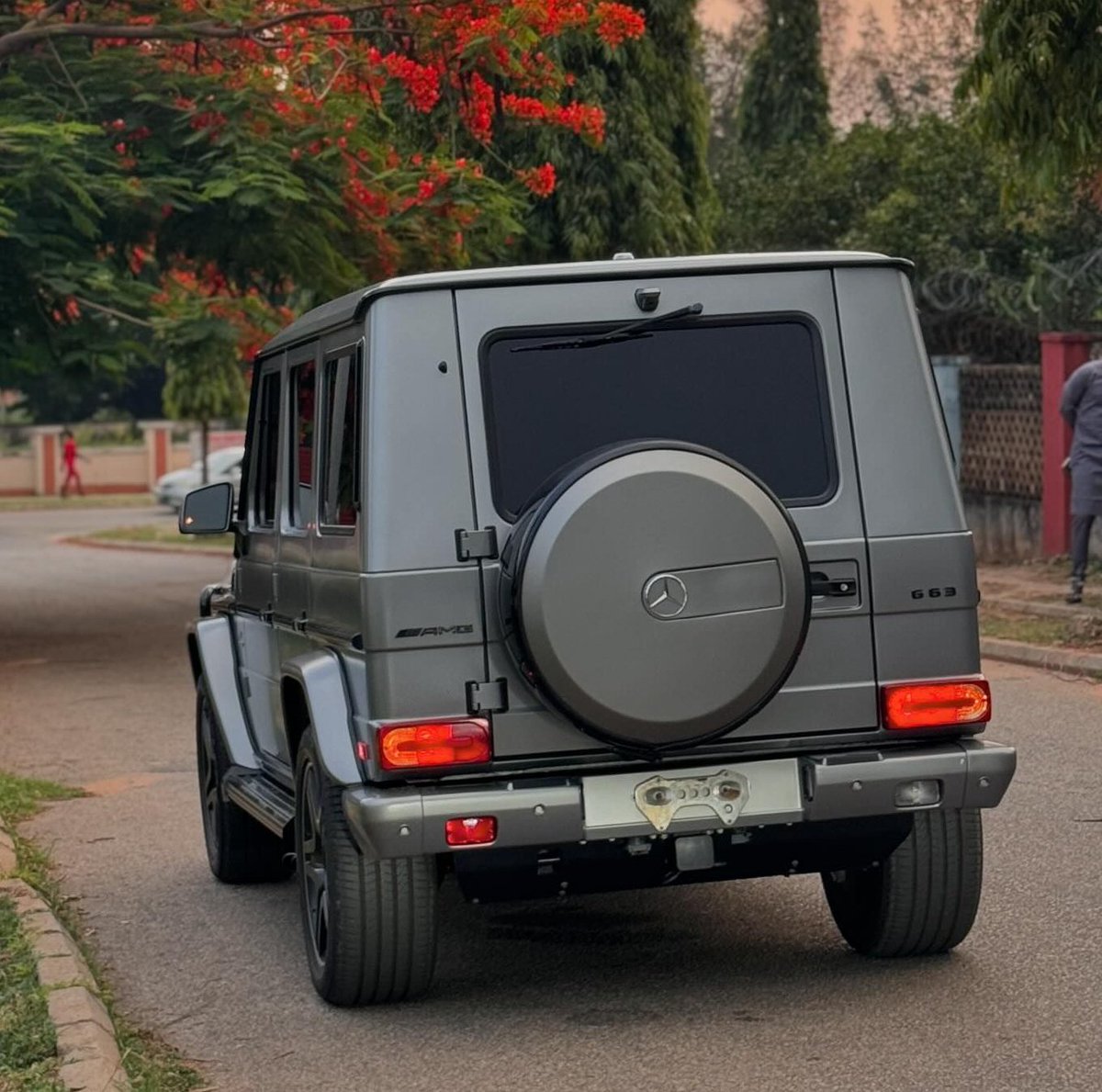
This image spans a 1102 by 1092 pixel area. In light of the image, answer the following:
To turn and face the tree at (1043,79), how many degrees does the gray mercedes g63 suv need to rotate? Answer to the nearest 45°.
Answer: approximately 45° to its right

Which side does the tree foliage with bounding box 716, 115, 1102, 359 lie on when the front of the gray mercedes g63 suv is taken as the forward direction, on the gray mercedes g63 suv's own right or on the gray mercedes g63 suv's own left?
on the gray mercedes g63 suv's own right

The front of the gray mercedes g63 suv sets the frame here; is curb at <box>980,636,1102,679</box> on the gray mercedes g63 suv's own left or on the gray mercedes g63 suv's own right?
on the gray mercedes g63 suv's own right

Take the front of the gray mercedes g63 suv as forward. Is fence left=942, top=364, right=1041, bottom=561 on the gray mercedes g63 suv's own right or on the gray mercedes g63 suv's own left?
on the gray mercedes g63 suv's own right

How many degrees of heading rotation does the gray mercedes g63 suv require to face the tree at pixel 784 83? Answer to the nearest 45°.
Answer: approximately 45° to its right

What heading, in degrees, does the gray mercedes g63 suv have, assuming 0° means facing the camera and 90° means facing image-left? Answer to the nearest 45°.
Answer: approximately 135°
